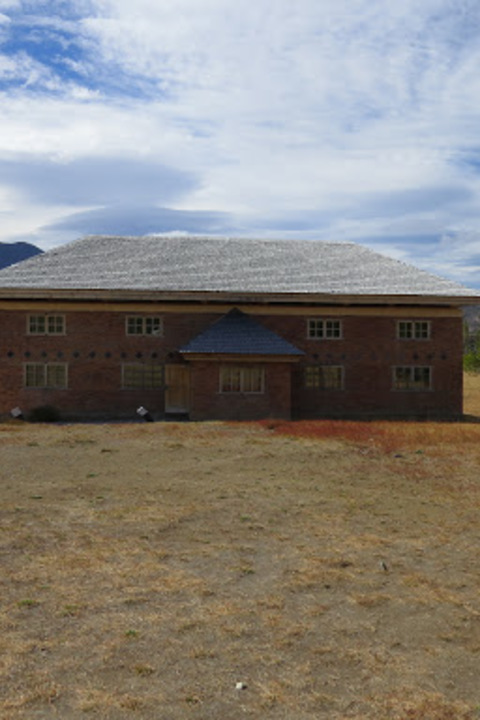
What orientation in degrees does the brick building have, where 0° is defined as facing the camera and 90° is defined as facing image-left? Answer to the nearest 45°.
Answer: approximately 0°
